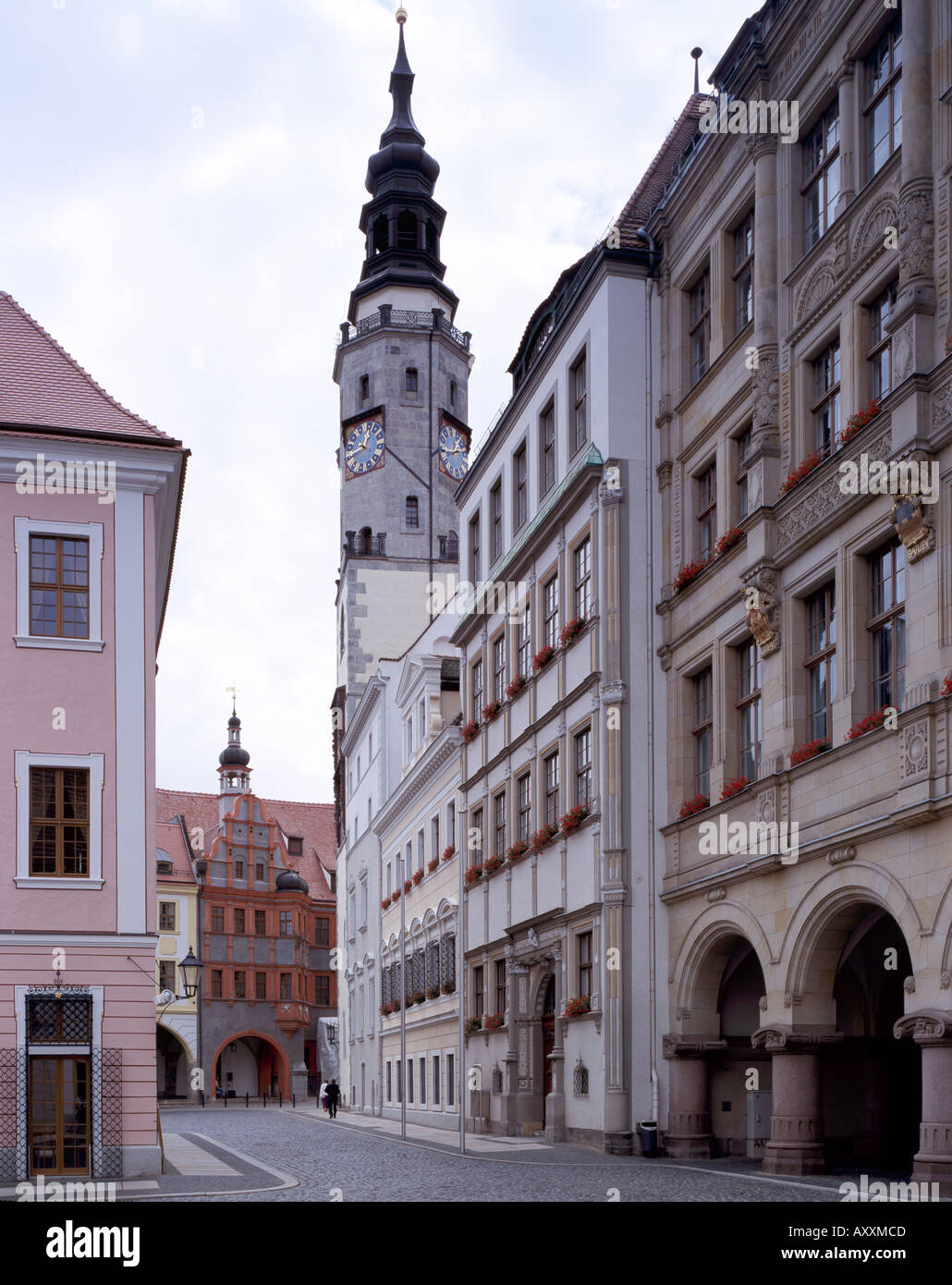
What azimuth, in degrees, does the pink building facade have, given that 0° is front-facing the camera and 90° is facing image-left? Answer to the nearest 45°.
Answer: approximately 0°

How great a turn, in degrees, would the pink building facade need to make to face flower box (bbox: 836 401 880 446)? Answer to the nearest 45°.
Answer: approximately 45° to its left

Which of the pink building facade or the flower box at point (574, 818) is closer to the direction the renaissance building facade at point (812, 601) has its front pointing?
the pink building facade

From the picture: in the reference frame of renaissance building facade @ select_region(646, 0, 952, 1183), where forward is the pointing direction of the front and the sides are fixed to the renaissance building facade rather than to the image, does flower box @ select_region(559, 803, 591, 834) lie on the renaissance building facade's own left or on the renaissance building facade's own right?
on the renaissance building facade's own right

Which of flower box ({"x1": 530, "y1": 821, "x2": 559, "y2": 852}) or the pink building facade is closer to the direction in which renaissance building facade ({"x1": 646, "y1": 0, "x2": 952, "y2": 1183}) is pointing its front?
the pink building facade
